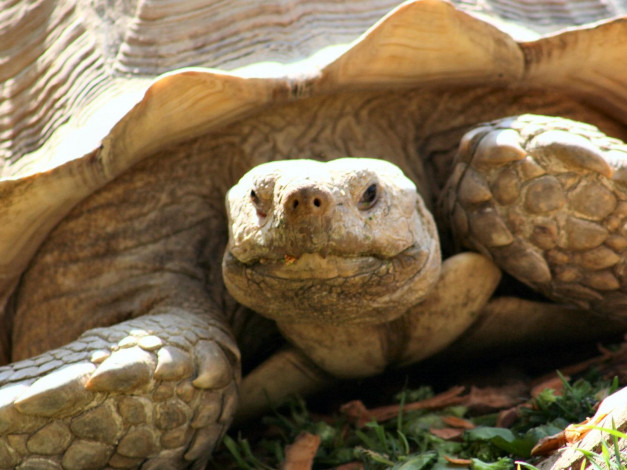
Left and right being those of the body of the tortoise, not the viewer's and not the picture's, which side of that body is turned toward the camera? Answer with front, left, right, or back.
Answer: front

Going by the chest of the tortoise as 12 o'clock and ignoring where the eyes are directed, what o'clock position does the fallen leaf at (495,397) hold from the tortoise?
The fallen leaf is roughly at 10 o'clock from the tortoise.

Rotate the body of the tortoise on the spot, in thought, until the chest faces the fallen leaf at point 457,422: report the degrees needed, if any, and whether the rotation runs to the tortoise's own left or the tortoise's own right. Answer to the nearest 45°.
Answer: approximately 45° to the tortoise's own left

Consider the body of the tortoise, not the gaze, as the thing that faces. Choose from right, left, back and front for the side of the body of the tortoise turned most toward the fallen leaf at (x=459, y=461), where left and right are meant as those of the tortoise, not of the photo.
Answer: front

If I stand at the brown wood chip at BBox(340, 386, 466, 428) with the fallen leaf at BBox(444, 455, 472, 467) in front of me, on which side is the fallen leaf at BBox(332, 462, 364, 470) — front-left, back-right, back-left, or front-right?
front-right

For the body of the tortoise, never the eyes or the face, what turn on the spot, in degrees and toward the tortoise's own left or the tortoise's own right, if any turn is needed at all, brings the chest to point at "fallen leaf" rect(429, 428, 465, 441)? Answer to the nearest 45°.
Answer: approximately 45° to the tortoise's own left

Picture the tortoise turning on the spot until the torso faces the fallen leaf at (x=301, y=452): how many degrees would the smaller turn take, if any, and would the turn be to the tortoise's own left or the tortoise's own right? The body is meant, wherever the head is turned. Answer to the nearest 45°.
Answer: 0° — it already faces it

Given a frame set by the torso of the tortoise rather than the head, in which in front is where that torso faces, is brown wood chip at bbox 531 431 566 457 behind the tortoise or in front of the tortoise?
in front

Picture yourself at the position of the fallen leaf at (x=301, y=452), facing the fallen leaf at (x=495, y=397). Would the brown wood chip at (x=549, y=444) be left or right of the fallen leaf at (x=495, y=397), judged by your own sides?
right
